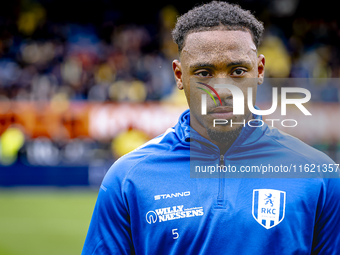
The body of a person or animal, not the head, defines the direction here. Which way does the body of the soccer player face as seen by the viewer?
toward the camera
